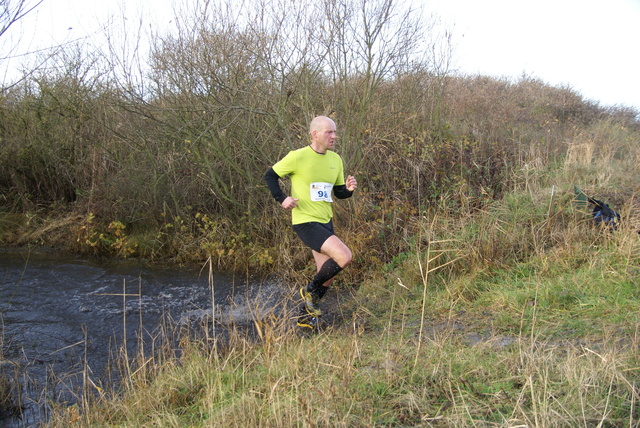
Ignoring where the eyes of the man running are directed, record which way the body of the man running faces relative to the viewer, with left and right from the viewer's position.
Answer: facing the viewer and to the right of the viewer
